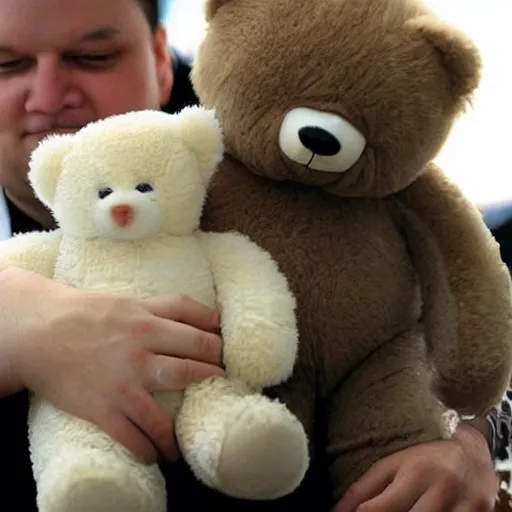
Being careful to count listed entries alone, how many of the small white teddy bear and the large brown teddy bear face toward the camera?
2

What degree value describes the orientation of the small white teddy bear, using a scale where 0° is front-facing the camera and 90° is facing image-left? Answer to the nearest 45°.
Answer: approximately 0°

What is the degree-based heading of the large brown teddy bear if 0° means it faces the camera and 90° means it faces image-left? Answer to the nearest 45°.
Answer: approximately 0°
